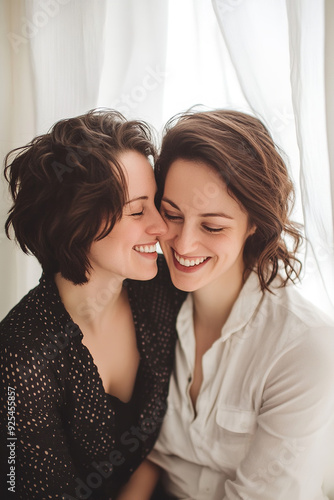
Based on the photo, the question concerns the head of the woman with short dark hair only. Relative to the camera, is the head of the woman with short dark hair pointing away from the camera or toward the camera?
toward the camera

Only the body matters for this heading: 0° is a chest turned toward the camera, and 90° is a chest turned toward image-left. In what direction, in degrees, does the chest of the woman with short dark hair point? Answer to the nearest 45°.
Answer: approximately 315°
